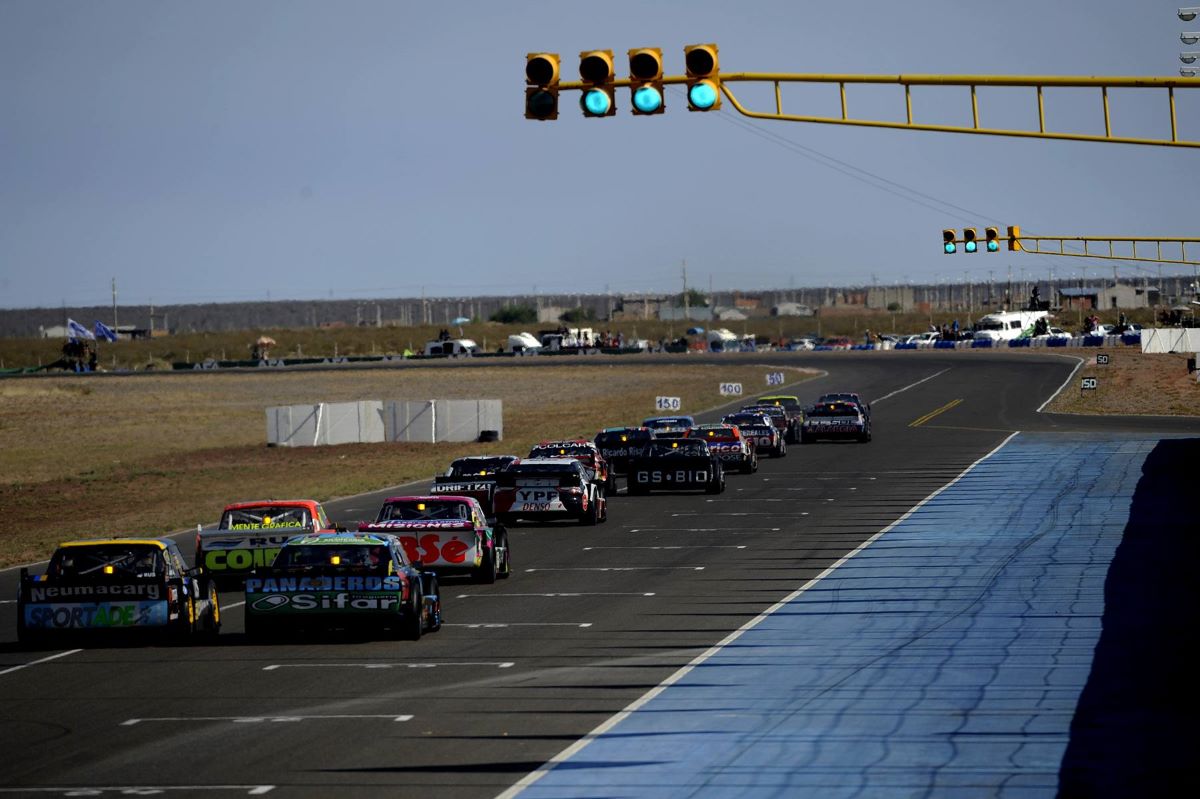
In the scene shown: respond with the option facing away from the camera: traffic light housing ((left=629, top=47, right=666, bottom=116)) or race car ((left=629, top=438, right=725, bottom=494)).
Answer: the race car

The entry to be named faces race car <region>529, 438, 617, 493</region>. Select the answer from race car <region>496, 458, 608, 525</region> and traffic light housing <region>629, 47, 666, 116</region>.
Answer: race car <region>496, 458, 608, 525</region>

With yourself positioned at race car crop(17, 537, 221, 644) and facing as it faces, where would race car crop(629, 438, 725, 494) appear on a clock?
race car crop(629, 438, 725, 494) is roughly at 1 o'clock from race car crop(17, 537, 221, 644).

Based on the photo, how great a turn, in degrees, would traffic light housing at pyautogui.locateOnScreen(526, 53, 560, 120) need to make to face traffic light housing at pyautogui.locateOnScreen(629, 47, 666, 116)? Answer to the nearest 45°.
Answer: approximately 90° to its left

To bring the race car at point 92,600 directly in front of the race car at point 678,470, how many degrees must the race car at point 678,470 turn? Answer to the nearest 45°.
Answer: approximately 180°

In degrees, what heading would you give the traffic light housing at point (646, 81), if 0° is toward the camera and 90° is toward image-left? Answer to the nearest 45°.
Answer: approximately 0°

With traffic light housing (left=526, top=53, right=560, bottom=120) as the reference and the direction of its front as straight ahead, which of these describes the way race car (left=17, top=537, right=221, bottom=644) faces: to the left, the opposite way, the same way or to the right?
the opposite way

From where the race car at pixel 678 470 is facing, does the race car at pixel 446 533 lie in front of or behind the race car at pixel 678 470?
behind

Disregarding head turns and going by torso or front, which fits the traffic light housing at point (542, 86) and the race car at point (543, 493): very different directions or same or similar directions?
very different directions

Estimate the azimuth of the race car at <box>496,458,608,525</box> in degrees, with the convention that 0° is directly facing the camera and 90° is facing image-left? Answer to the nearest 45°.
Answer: approximately 180°

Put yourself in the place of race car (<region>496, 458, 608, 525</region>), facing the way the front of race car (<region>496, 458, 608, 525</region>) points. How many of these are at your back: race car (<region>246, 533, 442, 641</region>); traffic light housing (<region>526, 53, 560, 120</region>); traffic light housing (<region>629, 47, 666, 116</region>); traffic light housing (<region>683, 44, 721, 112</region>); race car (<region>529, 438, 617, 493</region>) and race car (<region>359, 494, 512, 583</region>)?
5

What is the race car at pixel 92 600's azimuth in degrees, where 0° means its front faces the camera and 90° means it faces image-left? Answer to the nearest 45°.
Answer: approximately 180°

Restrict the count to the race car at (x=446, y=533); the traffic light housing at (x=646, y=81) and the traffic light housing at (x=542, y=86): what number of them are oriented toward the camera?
2

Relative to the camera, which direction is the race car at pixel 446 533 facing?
away from the camera
